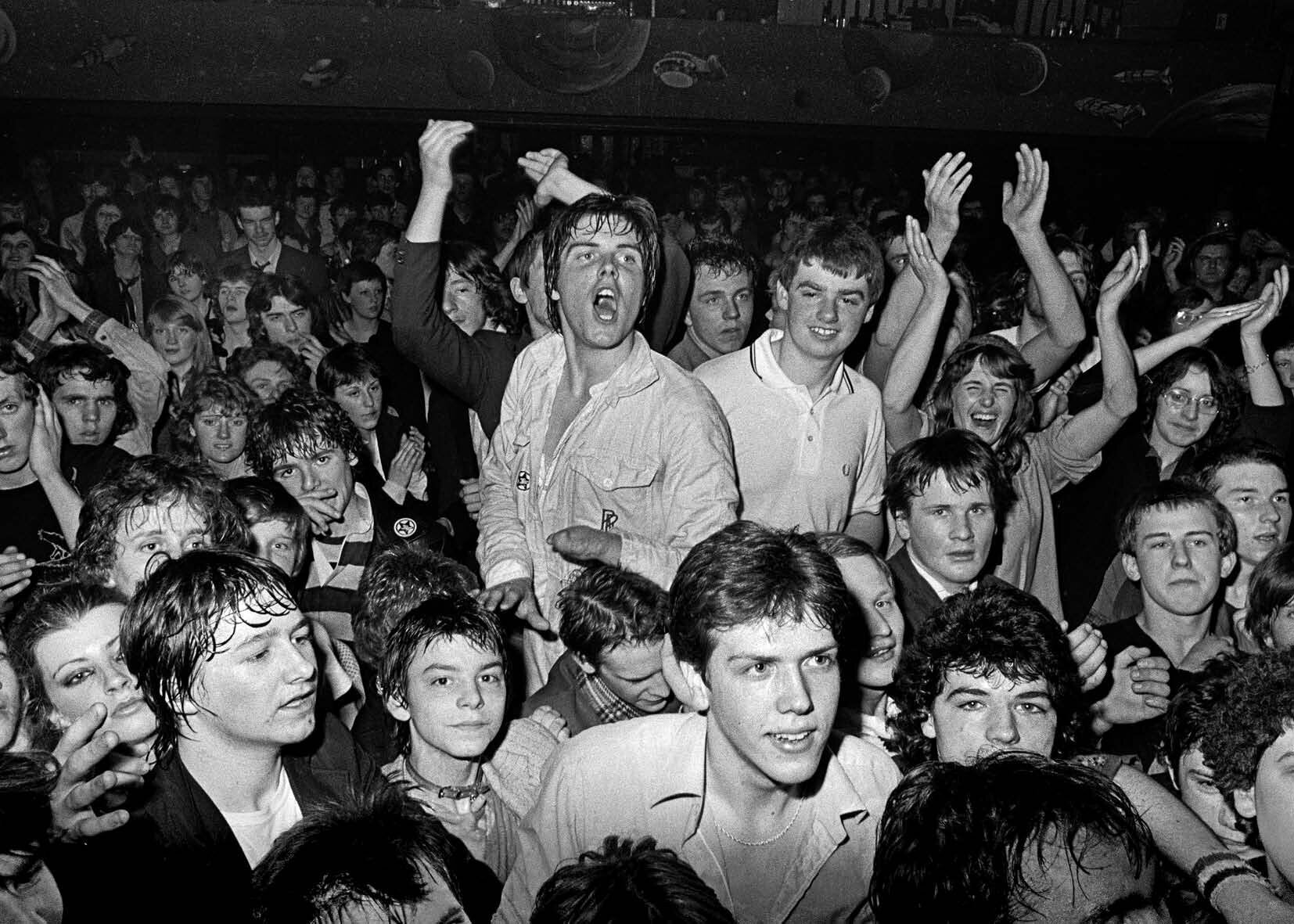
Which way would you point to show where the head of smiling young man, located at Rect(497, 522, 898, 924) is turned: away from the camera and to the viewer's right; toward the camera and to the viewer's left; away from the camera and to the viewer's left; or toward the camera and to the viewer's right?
toward the camera and to the viewer's right

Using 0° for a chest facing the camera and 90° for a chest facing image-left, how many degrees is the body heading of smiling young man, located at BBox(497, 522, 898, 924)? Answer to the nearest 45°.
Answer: approximately 315°

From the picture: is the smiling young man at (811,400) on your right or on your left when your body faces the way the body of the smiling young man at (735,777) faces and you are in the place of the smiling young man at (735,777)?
on your left
